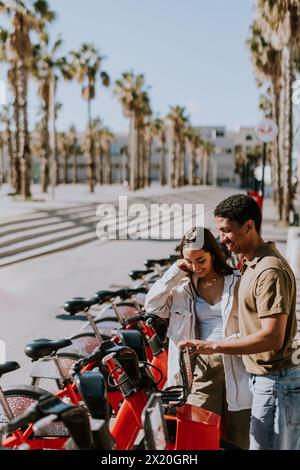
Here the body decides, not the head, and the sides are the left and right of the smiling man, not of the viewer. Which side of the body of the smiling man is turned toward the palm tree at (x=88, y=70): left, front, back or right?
right

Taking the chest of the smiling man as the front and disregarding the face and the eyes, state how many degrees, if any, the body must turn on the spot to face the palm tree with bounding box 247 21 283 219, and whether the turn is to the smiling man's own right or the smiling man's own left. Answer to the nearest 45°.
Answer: approximately 90° to the smiling man's own right

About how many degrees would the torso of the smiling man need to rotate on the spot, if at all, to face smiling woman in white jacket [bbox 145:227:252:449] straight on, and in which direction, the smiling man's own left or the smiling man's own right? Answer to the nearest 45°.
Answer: approximately 45° to the smiling man's own right

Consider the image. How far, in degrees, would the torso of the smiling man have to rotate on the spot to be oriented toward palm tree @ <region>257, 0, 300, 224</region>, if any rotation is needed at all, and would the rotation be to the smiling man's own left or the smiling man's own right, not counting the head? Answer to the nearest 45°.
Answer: approximately 90° to the smiling man's own right

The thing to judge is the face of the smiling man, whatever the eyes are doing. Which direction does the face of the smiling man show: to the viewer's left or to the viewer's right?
to the viewer's left

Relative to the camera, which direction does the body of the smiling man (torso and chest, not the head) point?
to the viewer's left

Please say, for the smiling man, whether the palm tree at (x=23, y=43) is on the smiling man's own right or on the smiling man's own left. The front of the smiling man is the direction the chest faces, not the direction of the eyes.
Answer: on the smiling man's own right
